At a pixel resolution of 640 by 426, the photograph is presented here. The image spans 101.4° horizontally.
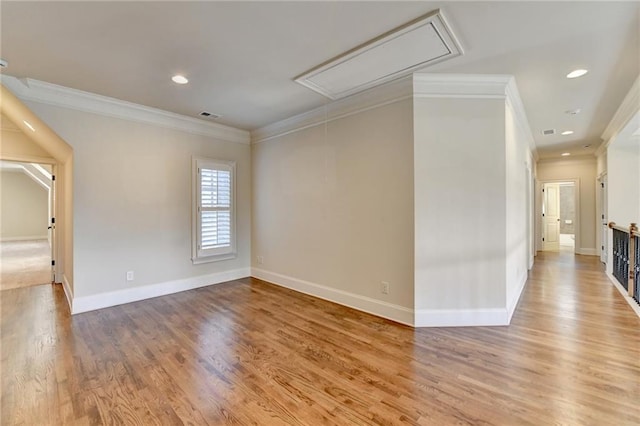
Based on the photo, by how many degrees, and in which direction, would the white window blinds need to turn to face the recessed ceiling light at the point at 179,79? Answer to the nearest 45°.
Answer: approximately 45° to its right

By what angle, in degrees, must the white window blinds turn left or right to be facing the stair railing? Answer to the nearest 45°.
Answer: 0° — it already faces it

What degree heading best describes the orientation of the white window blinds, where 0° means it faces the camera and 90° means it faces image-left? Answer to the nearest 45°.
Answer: approximately 315°

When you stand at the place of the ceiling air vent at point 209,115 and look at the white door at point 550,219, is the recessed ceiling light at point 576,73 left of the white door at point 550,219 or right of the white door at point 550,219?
right
